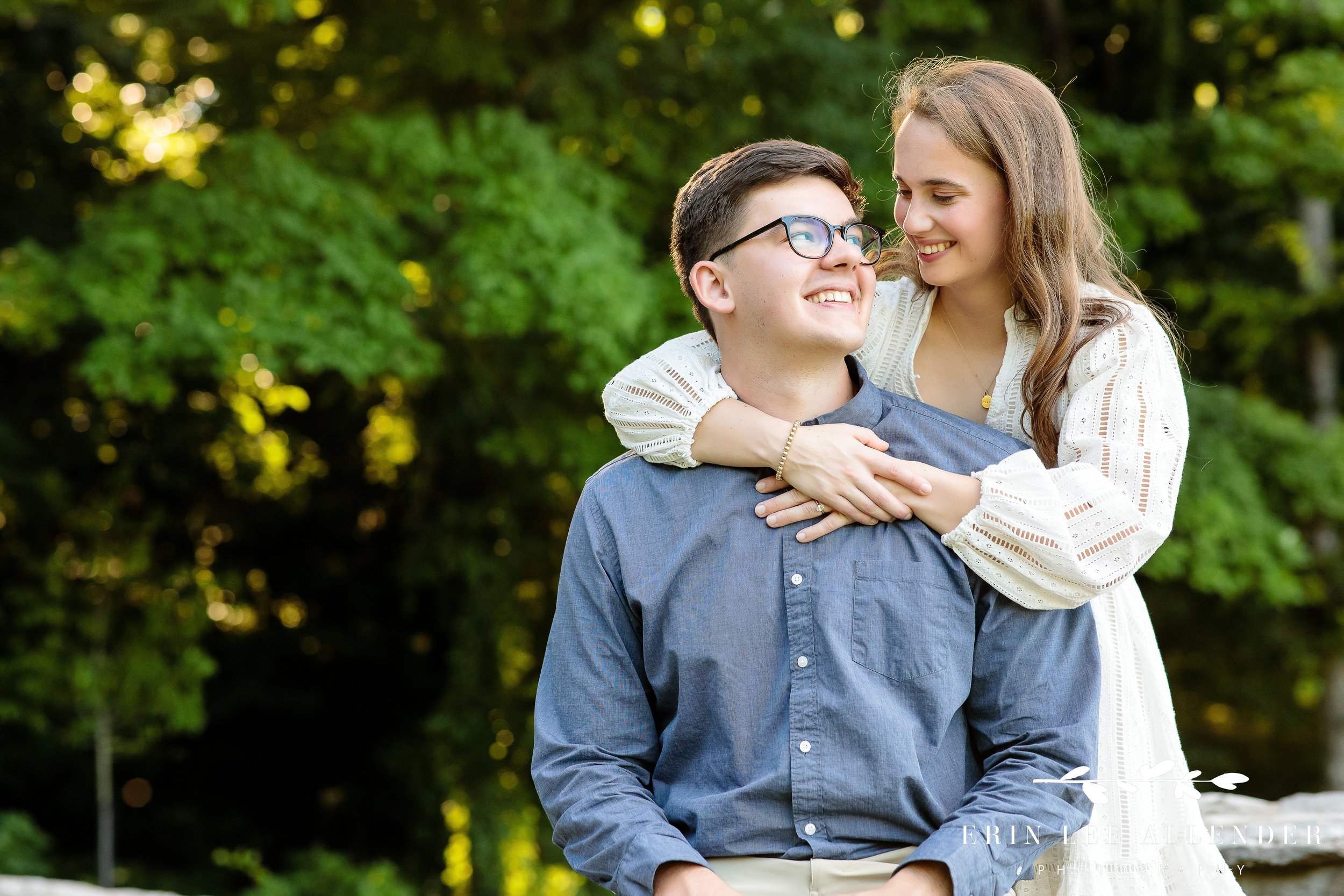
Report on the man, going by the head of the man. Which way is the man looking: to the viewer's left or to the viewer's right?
to the viewer's right

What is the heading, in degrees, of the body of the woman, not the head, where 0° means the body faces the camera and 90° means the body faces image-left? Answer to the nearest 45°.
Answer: approximately 45°

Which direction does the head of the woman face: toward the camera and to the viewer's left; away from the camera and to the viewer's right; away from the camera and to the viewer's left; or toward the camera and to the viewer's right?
toward the camera and to the viewer's left

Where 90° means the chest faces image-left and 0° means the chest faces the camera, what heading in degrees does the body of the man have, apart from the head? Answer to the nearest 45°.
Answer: approximately 0°
